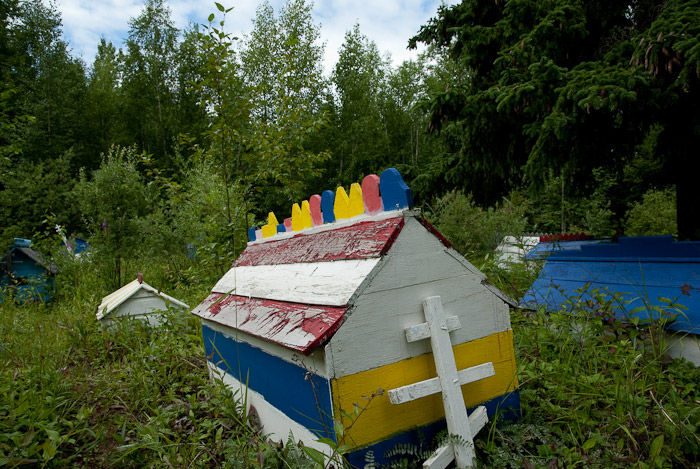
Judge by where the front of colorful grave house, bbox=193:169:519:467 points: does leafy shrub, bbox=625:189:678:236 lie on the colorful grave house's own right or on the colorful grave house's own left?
on the colorful grave house's own left

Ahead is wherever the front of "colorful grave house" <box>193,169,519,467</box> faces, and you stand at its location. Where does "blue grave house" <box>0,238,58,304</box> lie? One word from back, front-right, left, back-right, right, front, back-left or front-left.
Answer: back

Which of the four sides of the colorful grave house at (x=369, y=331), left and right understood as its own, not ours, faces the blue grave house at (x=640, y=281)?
left

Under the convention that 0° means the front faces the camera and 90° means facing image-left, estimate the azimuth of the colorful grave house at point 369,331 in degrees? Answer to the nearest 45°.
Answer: approximately 315°

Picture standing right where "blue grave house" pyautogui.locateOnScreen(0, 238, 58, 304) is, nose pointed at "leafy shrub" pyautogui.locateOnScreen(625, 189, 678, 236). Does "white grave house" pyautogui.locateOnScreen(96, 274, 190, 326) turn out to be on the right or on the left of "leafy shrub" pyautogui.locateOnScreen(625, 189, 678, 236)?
right

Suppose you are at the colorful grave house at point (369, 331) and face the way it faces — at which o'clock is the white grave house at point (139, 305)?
the white grave house at point (139, 305) is roughly at 6 o'clock from the colorful grave house at point (369, 331).

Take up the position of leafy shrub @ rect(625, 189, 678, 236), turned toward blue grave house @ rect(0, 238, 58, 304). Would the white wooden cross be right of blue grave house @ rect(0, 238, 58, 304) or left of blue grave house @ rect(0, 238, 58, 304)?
left
